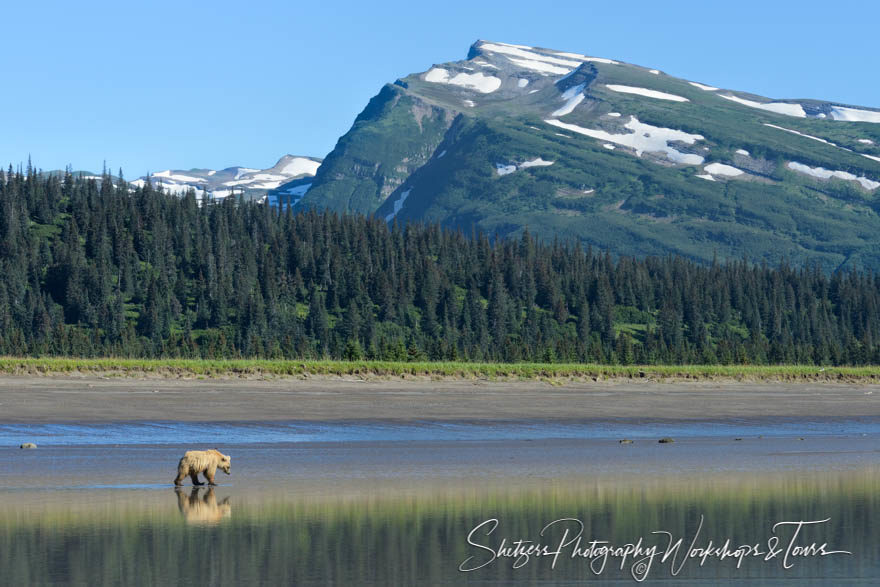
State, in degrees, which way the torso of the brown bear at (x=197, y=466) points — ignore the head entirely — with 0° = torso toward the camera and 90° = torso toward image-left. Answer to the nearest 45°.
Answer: approximately 270°
